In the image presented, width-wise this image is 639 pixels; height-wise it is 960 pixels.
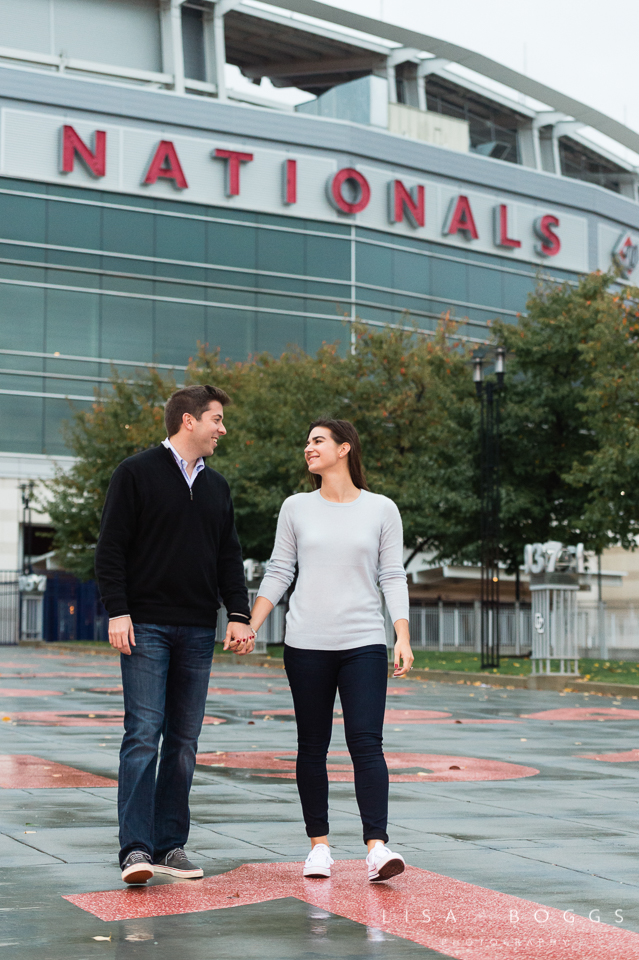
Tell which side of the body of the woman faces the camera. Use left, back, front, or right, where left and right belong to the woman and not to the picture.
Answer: front

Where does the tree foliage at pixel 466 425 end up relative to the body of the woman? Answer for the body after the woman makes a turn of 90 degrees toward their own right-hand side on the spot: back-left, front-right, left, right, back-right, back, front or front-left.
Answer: right

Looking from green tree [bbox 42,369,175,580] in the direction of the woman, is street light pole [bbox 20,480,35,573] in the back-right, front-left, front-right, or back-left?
back-right

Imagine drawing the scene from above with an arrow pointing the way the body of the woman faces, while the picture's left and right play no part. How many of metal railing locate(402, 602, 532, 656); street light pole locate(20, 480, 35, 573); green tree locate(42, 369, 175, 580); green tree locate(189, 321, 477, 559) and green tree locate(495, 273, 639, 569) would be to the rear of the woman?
5

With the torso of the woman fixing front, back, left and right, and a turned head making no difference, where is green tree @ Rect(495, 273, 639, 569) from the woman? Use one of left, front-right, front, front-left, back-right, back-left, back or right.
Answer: back

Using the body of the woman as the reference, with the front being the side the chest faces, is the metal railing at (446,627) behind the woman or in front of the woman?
behind

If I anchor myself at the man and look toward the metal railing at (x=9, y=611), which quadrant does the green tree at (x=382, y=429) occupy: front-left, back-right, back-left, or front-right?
front-right

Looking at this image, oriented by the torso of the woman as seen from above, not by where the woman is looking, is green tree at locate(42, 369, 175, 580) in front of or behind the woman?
behind

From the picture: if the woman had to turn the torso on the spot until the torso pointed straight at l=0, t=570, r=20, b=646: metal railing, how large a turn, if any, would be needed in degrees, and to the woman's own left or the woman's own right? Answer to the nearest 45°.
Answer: approximately 180°

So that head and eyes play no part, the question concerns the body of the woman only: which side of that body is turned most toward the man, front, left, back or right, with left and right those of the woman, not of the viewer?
right

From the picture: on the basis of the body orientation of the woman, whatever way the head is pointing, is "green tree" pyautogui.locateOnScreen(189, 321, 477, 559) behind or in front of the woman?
behind

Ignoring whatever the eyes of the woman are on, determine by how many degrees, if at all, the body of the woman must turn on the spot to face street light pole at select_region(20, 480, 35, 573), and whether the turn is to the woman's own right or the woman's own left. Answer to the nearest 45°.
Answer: approximately 180°

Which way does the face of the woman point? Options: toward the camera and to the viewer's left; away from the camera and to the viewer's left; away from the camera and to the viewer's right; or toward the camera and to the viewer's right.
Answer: toward the camera and to the viewer's left
